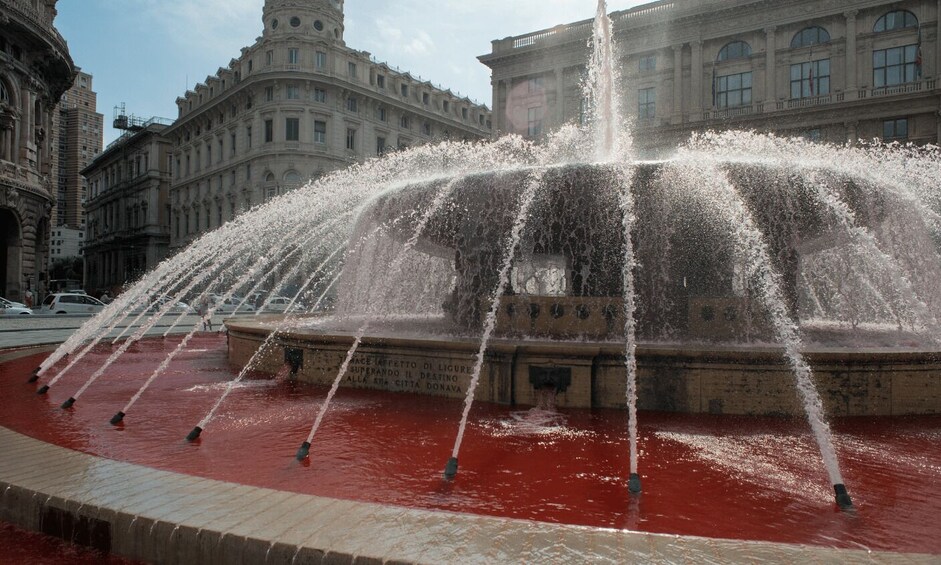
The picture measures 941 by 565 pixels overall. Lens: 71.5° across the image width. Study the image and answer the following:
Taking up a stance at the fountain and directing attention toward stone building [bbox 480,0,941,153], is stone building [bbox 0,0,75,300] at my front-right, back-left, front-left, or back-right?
front-left

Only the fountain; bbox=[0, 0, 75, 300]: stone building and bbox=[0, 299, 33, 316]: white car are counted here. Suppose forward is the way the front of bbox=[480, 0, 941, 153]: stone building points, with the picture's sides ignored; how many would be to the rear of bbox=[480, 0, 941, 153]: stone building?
0

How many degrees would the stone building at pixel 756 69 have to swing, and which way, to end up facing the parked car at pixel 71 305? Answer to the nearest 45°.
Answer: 0° — it already faces it

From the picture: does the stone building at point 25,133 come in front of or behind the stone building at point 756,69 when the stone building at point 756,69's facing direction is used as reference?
in front

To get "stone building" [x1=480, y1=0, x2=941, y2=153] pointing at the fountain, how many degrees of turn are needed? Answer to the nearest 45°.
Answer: approximately 45° to its left

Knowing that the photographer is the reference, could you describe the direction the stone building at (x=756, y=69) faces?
facing the viewer and to the left of the viewer

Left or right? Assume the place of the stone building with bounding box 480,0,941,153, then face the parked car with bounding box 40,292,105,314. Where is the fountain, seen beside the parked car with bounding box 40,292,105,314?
left

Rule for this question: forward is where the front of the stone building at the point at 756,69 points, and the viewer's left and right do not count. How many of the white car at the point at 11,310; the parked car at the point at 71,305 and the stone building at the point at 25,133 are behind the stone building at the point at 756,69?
0
